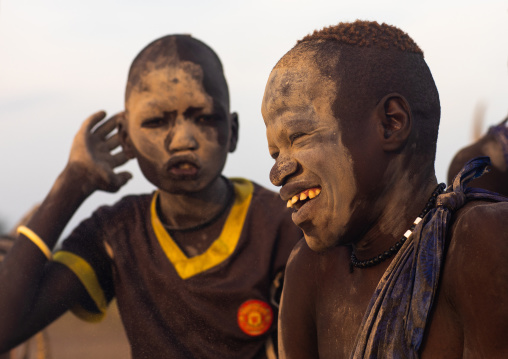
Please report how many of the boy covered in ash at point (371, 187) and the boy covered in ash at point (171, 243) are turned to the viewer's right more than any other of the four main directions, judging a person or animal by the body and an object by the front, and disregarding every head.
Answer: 0

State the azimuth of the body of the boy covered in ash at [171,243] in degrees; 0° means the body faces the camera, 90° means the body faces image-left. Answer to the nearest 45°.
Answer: approximately 0°

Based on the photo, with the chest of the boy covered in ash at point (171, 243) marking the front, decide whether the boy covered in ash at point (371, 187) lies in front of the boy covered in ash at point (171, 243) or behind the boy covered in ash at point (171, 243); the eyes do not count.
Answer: in front

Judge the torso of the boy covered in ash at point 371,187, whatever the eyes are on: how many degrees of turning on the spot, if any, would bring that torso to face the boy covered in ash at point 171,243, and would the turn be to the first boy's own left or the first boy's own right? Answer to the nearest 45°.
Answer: approximately 90° to the first boy's own right

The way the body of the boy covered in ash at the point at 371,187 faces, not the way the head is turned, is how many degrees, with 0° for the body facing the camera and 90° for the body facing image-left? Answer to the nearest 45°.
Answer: approximately 45°
